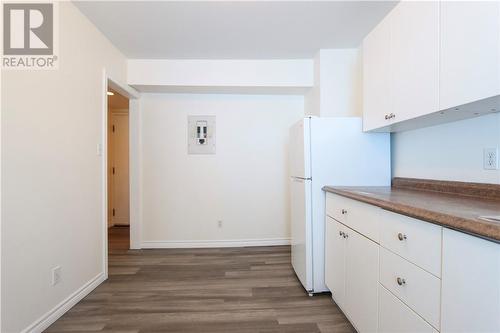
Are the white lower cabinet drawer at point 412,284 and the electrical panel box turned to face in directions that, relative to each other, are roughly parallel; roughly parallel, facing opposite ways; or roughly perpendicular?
roughly perpendicular

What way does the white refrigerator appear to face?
to the viewer's left

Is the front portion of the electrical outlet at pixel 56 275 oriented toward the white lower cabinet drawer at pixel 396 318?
yes

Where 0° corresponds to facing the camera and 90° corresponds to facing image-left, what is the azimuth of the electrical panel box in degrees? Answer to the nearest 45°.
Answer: approximately 0°

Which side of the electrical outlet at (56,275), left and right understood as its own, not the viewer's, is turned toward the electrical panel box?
left

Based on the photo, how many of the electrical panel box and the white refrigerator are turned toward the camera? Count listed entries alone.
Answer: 1

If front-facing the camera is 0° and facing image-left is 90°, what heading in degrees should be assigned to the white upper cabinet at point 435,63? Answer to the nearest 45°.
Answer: approximately 45°

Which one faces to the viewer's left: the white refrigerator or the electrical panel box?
the white refrigerator

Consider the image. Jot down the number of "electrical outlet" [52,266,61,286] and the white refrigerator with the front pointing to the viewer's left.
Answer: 1

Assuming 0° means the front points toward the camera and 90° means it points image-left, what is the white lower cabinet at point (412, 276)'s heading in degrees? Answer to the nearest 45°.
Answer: approximately 45°

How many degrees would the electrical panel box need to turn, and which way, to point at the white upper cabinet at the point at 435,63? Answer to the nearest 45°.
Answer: approximately 45° to its left

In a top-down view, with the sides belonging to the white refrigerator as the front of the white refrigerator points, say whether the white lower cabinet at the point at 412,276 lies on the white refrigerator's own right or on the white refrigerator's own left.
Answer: on the white refrigerator's own left

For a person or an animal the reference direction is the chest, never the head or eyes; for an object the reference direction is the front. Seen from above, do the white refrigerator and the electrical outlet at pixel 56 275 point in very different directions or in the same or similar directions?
very different directions
